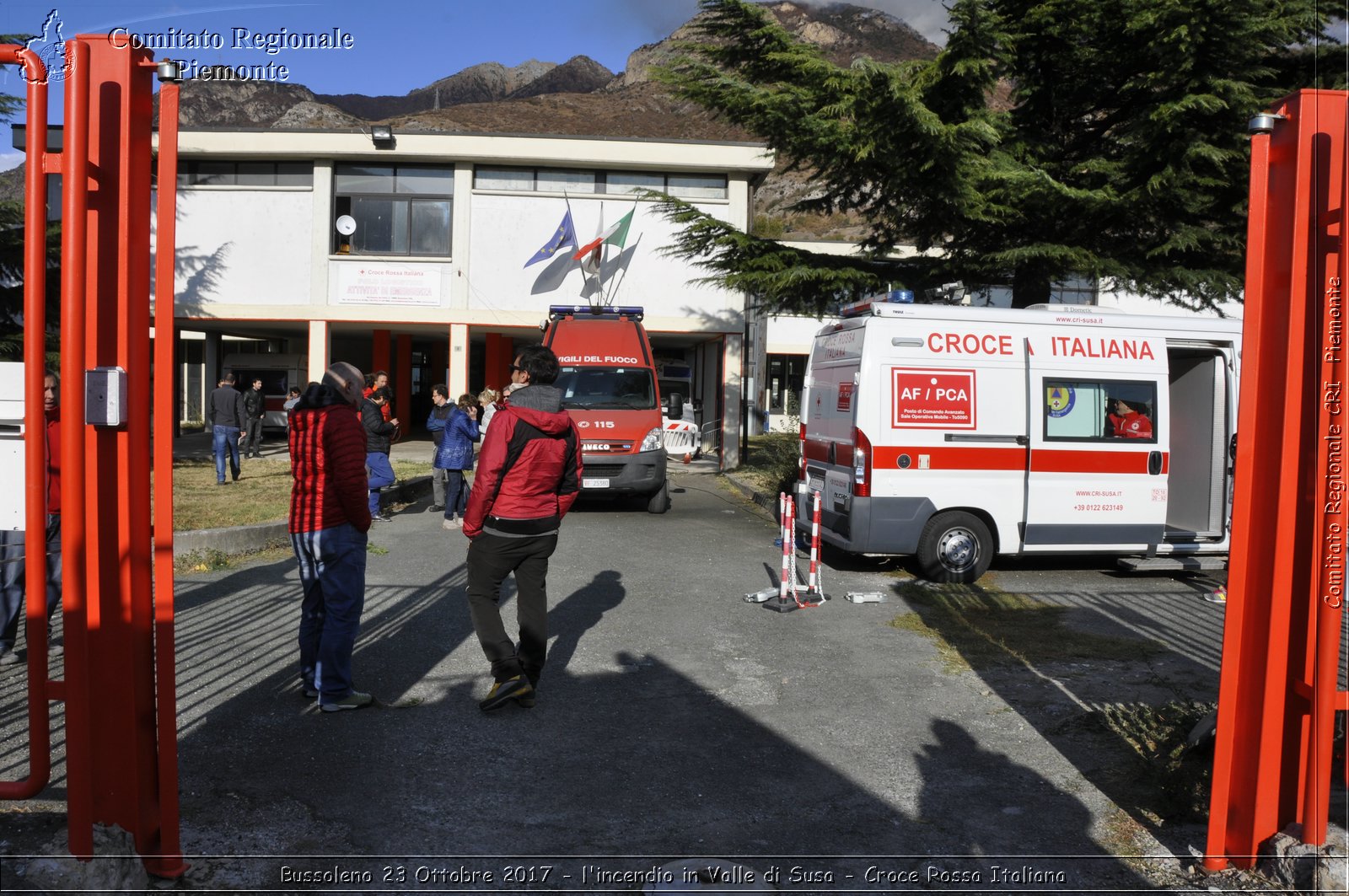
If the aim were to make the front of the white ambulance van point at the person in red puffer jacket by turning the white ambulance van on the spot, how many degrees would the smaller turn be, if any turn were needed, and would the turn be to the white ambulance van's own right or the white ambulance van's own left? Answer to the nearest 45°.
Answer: approximately 135° to the white ambulance van's own right

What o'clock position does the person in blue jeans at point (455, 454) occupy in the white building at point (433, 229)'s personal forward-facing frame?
The person in blue jeans is roughly at 12 o'clock from the white building.

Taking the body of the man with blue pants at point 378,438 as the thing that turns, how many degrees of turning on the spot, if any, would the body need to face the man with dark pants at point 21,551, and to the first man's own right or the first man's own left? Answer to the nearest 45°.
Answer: approximately 90° to the first man's own right

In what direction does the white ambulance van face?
to the viewer's right

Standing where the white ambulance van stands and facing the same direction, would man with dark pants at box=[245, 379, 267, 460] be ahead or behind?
behind

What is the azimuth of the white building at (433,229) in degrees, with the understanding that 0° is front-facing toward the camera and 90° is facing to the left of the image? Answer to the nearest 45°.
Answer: approximately 0°

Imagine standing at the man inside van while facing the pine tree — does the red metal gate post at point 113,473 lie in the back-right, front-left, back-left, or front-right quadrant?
back-left
